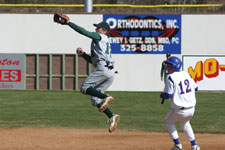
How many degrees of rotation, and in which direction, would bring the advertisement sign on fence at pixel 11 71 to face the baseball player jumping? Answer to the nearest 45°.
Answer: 0° — it already faces them

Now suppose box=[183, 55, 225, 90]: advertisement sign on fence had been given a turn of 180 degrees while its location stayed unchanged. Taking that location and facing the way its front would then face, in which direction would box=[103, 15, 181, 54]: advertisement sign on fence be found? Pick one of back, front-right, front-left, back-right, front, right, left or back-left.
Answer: left

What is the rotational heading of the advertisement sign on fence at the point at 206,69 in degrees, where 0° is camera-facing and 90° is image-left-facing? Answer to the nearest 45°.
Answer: approximately 0°

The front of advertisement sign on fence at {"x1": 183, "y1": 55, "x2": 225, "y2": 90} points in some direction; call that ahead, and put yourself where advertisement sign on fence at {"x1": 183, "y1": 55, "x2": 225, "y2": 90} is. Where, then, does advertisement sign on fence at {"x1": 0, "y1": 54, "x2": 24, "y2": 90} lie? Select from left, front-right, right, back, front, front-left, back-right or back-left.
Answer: right

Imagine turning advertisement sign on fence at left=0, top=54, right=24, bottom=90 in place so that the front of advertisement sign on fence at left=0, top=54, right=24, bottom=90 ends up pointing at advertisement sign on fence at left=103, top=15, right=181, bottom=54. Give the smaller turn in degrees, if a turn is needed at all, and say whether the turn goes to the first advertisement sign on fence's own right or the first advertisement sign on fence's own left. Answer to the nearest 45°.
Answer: approximately 90° to the first advertisement sign on fence's own left

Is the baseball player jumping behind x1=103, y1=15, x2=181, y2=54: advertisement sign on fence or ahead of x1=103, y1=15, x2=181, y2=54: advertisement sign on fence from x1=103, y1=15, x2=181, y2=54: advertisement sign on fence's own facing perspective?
ahead

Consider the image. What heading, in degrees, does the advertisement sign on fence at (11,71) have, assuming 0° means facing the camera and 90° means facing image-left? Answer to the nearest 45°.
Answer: approximately 0°

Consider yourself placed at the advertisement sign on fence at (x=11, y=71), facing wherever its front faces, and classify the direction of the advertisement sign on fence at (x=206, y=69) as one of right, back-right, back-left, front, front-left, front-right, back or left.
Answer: left
